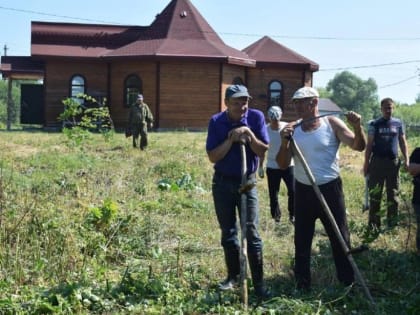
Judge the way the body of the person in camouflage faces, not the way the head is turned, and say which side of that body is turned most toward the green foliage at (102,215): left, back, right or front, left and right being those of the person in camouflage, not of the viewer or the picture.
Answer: front

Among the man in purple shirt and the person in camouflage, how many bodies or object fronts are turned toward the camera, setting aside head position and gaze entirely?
2

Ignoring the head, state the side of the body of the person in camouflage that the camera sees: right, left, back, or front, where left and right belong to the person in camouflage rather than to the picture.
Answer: front

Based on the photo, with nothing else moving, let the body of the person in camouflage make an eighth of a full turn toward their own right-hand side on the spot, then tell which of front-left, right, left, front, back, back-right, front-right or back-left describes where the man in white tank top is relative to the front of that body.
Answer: front-left

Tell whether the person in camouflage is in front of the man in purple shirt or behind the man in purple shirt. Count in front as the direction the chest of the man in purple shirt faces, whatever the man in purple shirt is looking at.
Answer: behind

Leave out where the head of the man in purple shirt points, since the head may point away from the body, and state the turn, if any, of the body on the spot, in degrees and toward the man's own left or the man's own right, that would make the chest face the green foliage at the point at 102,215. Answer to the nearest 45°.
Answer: approximately 135° to the man's own right

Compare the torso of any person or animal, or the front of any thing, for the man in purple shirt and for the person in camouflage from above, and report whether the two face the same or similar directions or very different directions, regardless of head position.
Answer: same or similar directions

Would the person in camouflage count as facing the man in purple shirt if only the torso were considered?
yes

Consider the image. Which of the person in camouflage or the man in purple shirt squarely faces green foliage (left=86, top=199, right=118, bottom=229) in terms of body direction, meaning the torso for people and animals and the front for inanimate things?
the person in camouflage

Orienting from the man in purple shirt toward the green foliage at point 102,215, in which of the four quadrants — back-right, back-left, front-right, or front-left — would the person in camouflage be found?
front-right

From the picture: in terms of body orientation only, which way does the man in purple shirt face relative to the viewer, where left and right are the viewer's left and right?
facing the viewer

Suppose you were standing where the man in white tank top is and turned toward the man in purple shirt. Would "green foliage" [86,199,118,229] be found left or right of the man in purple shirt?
right
